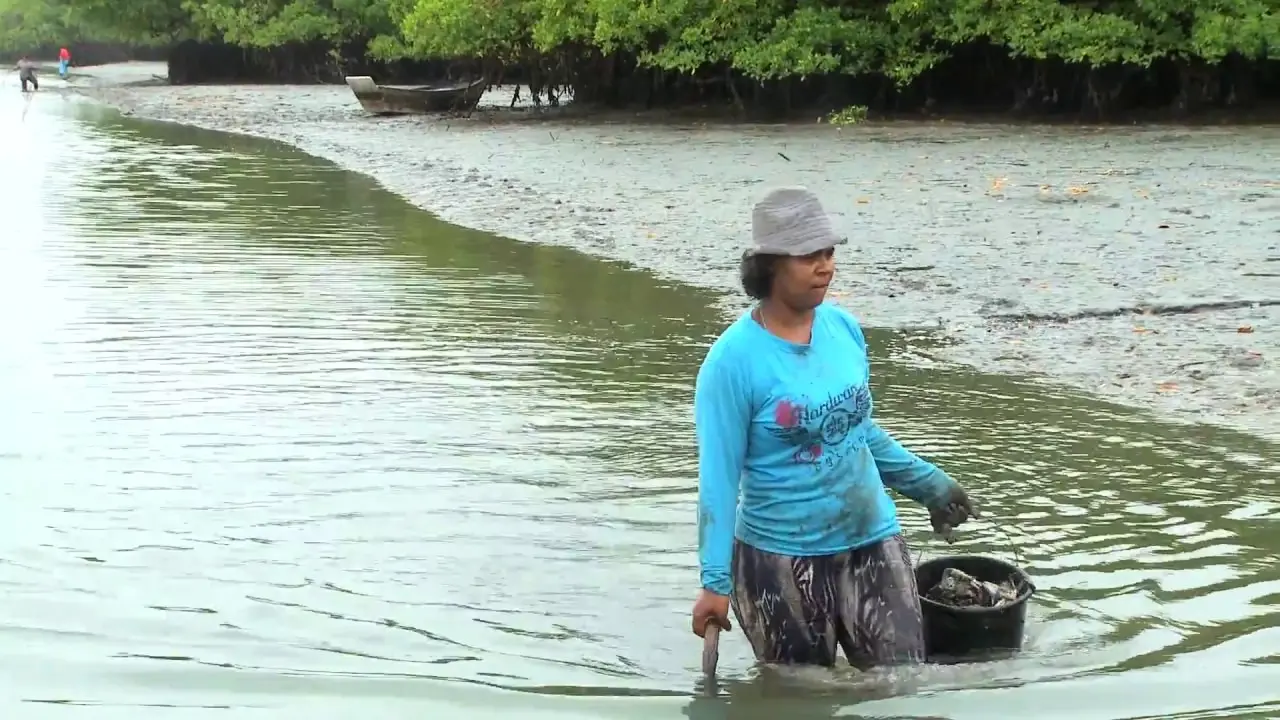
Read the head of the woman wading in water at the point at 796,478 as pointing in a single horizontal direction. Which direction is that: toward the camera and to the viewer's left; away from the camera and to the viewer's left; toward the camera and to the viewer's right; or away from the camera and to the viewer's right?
toward the camera and to the viewer's right

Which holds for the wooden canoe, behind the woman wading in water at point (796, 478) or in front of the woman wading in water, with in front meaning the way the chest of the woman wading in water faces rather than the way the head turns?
behind

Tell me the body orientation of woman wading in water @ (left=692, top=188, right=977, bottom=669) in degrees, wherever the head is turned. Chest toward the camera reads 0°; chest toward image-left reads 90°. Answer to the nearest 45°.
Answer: approximately 315°
